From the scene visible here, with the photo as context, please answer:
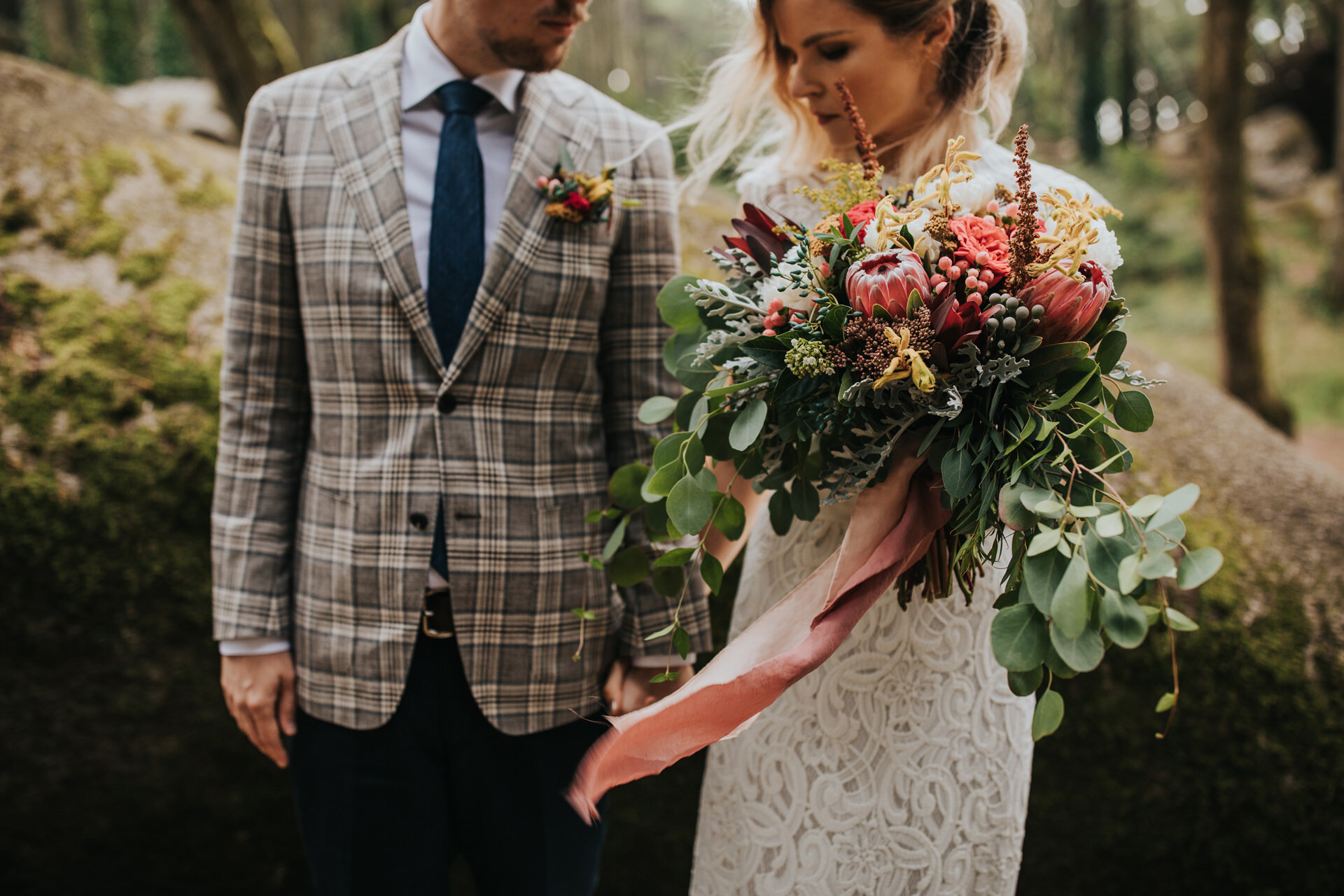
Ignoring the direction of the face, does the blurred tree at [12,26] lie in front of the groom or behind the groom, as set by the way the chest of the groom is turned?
behind

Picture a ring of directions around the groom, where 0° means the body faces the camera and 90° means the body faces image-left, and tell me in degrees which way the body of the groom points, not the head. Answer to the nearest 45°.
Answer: approximately 0°

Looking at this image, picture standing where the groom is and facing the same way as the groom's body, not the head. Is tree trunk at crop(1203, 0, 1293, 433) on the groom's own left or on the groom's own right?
on the groom's own left

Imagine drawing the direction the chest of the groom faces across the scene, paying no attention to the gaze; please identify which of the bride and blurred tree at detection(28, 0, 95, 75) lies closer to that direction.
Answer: the bride

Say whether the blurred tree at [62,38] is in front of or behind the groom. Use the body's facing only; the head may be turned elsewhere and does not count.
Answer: behind

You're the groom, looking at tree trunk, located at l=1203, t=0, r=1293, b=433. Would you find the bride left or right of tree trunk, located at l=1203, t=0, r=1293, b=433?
right

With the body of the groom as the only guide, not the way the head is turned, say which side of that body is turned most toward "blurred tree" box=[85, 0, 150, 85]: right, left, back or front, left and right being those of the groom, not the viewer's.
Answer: back

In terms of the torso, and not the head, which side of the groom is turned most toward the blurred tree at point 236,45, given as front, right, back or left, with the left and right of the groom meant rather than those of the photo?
back

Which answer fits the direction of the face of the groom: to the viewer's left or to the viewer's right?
to the viewer's right

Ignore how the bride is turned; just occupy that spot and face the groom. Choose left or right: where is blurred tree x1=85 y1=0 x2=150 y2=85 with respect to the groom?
right

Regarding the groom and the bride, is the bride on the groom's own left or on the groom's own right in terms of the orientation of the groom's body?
on the groom's own left
